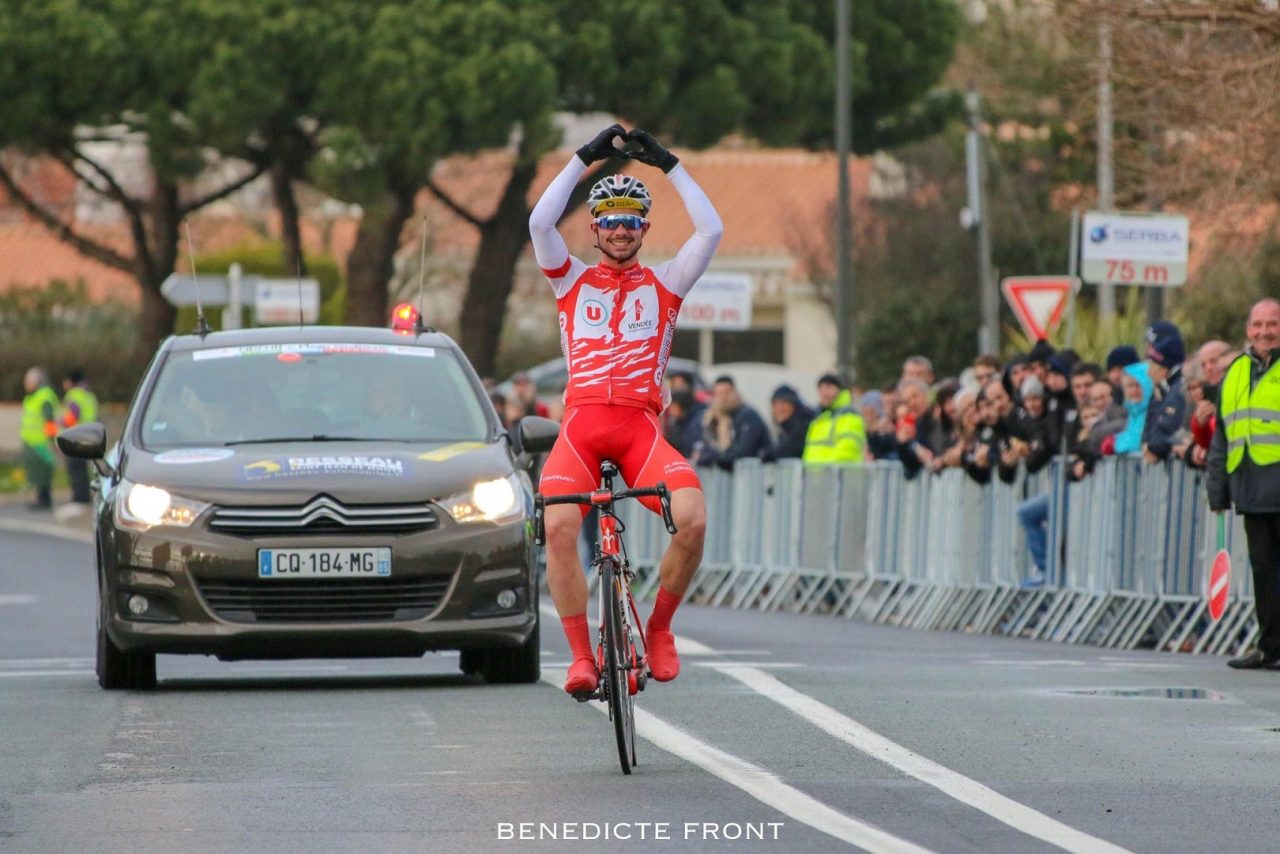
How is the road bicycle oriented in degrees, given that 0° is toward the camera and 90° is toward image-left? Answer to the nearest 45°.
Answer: approximately 0°

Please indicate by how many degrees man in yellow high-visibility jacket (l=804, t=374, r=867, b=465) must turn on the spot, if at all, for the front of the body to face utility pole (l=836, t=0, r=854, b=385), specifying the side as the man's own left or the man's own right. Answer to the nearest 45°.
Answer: approximately 135° to the man's own right

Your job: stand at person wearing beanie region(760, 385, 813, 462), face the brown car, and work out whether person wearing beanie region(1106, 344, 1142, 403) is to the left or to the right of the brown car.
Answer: left

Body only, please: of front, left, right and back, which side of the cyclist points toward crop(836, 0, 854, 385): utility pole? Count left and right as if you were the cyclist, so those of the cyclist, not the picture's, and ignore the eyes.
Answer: back

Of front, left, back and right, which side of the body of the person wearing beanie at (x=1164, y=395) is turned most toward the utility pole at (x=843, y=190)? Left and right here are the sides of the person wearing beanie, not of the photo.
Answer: right

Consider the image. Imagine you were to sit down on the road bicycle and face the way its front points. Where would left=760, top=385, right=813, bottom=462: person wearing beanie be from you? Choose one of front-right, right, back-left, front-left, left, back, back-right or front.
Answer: back

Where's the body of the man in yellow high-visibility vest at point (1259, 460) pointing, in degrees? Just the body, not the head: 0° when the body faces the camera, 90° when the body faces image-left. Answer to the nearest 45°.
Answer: approximately 45°
